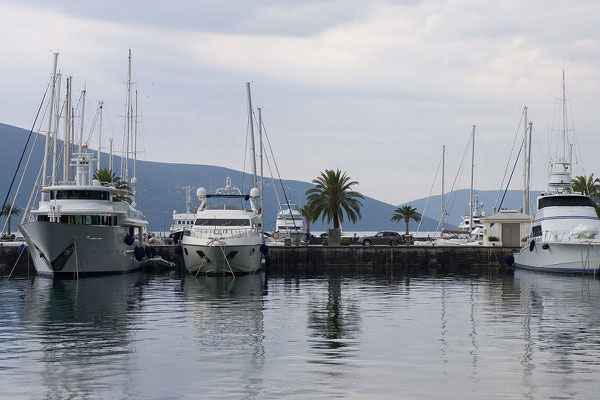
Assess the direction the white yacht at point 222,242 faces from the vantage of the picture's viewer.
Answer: facing the viewer

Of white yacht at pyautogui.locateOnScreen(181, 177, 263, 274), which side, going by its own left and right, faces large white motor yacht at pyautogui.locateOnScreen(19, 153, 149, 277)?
right

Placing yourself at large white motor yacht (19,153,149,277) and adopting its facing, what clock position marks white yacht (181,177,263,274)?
The white yacht is roughly at 8 o'clock from the large white motor yacht.

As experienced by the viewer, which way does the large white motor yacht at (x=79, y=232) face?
facing the viewer and to the left of the viewer

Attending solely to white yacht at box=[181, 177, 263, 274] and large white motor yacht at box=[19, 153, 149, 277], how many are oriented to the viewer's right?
0
